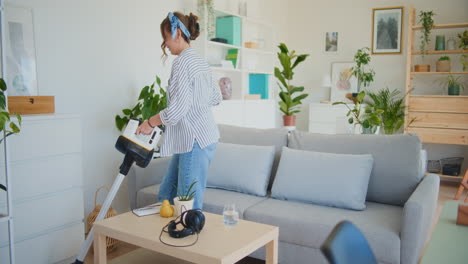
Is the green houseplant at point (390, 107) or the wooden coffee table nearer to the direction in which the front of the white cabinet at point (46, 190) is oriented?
the wooden coffee table

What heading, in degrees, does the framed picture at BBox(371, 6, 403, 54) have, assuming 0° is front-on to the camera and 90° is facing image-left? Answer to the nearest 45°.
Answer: approximately 45°

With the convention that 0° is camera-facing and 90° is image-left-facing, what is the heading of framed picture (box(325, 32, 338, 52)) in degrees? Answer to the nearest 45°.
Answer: approximately 0°

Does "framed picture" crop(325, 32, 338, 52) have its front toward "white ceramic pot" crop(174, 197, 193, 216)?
yes

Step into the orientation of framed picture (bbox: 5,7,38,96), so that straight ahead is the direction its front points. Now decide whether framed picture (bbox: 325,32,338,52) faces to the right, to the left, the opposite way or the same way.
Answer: to the right

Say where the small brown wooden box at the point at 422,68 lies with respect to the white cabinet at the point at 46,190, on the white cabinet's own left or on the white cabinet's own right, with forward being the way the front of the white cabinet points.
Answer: on the white cabinet's own left

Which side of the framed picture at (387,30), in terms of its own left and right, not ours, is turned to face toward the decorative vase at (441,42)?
left

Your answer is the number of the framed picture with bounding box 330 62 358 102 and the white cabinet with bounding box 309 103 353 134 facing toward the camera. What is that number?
2

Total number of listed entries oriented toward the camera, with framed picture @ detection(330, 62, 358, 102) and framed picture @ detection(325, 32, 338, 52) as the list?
2

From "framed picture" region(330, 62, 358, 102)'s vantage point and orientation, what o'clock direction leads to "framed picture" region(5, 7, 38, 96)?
"framed picture" region(5, 7, 38, 96) is roughly at 1 o'clock from "framed picture" region(330, 62, 358, 102).
